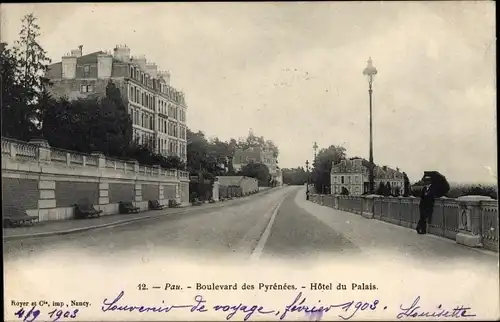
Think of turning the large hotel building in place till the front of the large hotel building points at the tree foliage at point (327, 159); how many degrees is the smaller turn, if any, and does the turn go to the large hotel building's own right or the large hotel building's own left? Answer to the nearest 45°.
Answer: approximately 45° to the large hotel building's own left

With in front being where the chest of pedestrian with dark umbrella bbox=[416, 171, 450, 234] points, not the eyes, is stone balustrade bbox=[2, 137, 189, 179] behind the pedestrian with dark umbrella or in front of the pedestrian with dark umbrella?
in front

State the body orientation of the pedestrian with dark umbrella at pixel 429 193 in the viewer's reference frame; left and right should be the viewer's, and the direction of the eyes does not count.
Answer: facing the viewer and to the left of the viewer

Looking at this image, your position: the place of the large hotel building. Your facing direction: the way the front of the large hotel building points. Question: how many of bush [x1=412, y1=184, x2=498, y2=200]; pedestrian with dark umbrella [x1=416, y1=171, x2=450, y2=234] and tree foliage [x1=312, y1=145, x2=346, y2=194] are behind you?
0

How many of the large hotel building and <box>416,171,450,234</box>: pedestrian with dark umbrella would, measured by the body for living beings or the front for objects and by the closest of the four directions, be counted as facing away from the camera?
0
